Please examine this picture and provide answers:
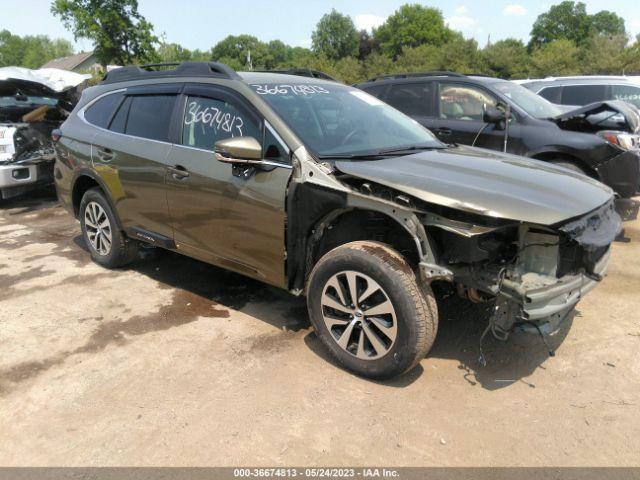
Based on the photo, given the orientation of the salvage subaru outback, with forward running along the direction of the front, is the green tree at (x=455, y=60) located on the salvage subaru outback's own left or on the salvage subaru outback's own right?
on the salvage subaru outback's own left

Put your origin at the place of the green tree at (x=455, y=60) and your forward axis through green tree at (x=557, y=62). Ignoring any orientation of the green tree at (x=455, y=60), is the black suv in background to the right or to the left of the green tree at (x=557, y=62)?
right

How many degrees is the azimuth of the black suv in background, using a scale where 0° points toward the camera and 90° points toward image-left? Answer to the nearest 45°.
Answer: approximately 315°

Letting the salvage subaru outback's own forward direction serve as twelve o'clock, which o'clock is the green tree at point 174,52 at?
The green tree is roughly at 7 o'clock from the salvage subaru outback.

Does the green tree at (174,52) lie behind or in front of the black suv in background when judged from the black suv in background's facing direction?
behind

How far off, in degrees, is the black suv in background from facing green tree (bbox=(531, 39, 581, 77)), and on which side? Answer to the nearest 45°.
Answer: approximately 135° to its left

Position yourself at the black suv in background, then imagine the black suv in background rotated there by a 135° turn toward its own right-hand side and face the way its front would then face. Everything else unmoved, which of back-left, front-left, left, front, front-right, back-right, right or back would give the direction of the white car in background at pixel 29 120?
front

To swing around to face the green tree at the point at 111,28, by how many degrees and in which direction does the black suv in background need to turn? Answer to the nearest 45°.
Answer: approximately 180°

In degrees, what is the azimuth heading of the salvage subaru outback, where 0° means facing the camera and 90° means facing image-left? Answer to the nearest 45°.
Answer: approximately 315°
